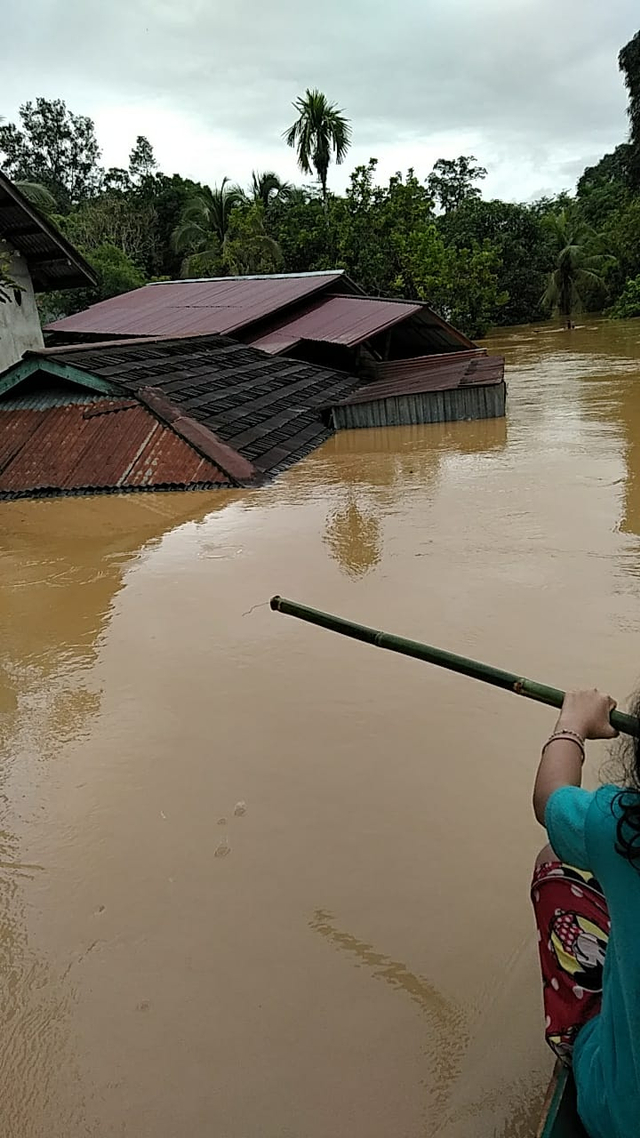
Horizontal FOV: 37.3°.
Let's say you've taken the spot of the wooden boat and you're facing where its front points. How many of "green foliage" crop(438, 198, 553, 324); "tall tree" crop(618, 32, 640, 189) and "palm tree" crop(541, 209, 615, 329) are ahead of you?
3

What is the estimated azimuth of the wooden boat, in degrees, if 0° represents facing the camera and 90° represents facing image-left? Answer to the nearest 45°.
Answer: approximately 180°

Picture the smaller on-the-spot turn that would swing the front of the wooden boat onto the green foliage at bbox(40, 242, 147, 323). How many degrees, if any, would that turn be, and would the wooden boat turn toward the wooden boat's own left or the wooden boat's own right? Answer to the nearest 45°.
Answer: approximately 45° to the wooden boat's own left

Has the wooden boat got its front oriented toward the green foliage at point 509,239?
yes

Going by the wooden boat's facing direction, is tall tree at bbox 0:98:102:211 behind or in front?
in front

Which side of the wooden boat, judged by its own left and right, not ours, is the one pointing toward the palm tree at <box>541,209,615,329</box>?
front

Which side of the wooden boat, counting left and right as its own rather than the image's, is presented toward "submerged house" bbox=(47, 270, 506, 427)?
front

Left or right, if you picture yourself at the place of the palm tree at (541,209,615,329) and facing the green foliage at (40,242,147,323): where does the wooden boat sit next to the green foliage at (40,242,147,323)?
left

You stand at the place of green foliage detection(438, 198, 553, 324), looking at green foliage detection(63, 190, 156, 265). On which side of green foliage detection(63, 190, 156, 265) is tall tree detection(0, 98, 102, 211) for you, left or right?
right

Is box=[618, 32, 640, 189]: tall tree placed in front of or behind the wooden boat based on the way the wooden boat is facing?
in front

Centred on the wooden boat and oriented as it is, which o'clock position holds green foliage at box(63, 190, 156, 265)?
The green foliage is roughly at 11 o'clock from the wooden boat.
